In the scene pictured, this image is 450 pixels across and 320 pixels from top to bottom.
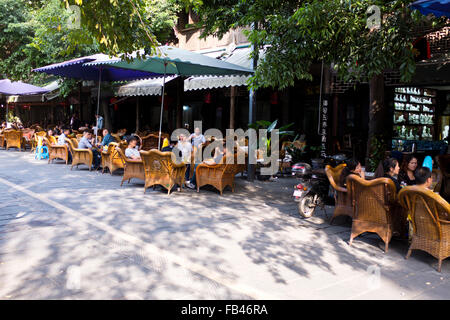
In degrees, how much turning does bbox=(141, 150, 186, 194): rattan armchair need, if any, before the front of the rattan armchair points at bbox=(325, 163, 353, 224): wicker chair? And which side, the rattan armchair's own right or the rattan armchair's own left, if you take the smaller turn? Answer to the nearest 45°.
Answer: approximately 90° to the rattan armchair's own right

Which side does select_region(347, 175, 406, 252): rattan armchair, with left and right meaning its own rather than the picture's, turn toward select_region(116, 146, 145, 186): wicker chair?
left
